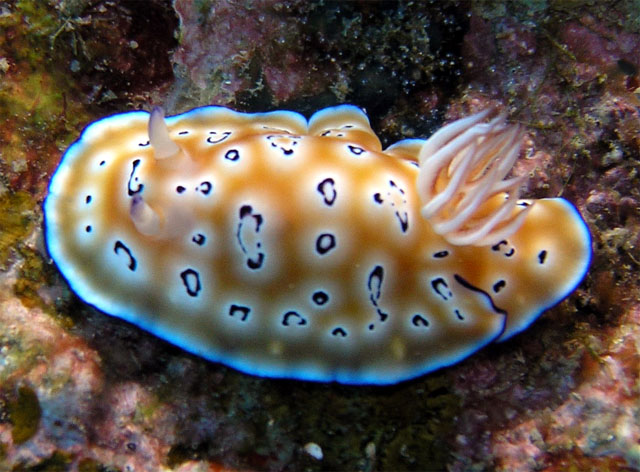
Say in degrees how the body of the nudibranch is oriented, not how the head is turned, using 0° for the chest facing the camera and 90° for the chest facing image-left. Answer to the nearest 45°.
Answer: approximately 90°
